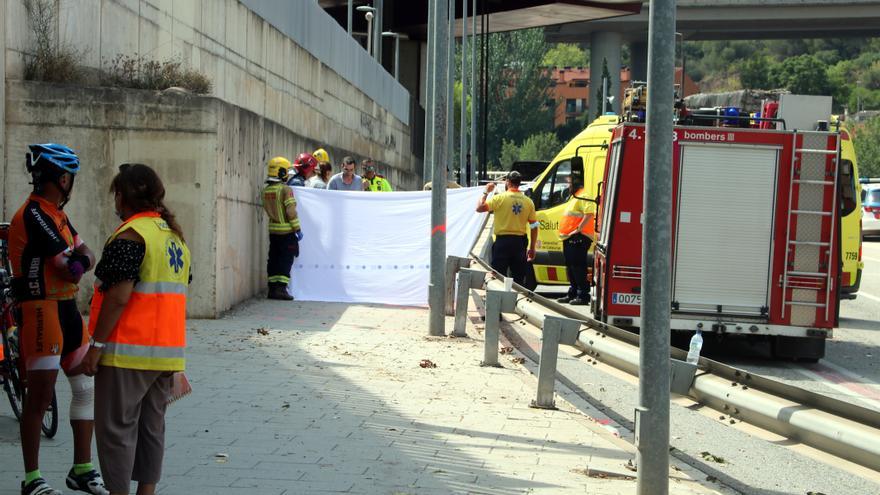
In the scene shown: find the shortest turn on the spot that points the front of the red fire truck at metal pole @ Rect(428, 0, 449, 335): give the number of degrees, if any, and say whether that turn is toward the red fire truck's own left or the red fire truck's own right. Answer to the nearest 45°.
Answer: approximately 90° to the red fire truck's own left

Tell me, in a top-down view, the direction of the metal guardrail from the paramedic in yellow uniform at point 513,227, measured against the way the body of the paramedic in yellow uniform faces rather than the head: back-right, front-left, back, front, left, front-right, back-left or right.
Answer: back

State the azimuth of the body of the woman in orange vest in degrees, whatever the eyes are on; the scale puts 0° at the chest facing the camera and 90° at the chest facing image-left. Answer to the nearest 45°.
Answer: approximately 135°

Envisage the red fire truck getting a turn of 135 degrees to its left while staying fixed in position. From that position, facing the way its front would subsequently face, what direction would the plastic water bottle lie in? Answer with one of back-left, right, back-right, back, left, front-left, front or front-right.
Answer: front-left

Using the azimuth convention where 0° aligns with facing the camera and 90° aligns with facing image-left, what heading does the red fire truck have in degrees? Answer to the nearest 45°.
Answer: approximately 180°

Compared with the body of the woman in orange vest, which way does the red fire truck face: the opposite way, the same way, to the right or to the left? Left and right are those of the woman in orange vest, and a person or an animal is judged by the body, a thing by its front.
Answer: to the right
